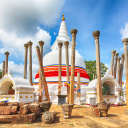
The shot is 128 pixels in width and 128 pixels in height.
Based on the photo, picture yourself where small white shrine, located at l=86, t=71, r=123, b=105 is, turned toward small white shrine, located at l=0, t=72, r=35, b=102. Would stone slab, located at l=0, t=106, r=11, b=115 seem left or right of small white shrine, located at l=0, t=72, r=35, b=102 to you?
left

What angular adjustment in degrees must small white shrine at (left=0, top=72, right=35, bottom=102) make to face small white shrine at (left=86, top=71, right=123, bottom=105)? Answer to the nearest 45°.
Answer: approximately 135° to its left

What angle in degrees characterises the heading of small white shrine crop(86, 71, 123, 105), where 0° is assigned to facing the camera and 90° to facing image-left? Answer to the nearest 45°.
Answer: approximately 315°

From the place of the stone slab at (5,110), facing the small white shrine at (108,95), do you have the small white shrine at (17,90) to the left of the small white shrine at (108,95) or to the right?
left

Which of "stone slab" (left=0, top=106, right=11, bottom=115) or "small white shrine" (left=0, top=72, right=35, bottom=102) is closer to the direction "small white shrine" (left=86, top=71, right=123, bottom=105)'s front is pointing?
the stone slab

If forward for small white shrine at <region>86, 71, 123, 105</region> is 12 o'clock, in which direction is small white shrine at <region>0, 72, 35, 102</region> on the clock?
small white shrine at <region>0, 72, 35, 102</region> is roughly at 4 o'clock from small white shrine at <region>86, 71, 123, 105</region>.

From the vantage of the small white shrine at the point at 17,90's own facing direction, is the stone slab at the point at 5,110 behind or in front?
in front

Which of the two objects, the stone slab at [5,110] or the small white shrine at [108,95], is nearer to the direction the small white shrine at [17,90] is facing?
the stone slab

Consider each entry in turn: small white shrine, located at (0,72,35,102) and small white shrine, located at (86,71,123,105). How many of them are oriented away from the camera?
0

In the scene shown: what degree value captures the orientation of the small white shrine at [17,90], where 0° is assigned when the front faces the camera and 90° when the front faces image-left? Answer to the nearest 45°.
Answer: approximately 45°
